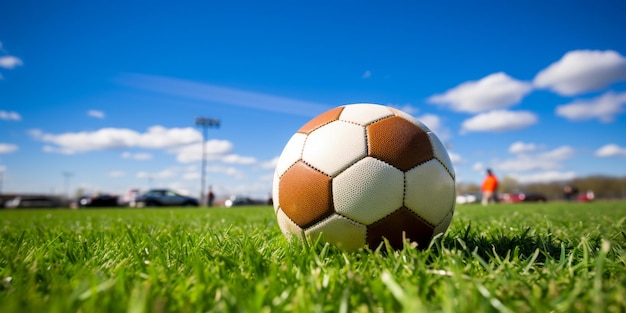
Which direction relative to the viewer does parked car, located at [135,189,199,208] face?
to the viewer's right

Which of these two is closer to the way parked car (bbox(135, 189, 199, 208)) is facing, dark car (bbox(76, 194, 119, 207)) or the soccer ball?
the soccer ball

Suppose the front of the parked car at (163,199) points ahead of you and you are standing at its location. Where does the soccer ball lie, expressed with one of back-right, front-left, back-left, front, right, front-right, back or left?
right

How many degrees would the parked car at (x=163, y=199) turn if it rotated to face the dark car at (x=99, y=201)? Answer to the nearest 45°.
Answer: approximately 135° to its left
